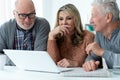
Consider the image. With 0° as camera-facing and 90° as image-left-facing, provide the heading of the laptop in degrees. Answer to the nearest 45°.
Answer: approximately 225°

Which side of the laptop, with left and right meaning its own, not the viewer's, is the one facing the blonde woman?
front

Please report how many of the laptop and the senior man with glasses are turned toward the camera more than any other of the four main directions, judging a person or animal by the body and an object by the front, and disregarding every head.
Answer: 1

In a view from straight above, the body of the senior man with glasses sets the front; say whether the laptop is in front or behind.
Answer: in front

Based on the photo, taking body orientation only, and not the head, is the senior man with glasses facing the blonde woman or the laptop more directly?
the laptop

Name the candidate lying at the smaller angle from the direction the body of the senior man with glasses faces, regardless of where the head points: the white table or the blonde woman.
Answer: the white table

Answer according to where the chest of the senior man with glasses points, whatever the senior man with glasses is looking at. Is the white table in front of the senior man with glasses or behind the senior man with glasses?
in front
